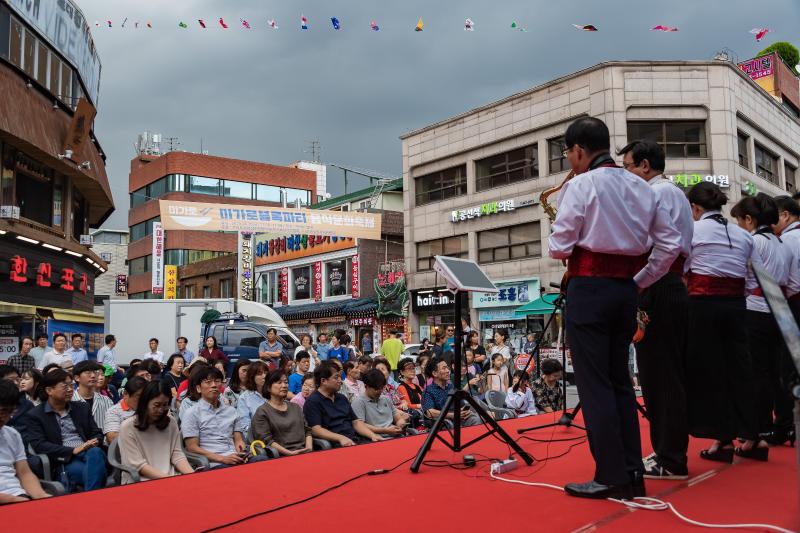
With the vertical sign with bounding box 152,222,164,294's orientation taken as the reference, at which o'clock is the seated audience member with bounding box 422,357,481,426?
The seated audience member is roughly at 12 o'clock from the vertical sign.

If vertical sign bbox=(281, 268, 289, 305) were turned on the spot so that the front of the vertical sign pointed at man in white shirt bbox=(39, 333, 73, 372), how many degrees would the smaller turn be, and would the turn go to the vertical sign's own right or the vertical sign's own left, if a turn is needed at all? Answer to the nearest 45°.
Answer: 0° — it already faces them

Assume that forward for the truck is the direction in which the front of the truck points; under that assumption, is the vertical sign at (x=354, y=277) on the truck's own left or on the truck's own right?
on the truck's own left

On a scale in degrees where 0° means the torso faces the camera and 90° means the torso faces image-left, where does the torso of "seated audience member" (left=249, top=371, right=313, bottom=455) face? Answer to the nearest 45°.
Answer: approximately 315°

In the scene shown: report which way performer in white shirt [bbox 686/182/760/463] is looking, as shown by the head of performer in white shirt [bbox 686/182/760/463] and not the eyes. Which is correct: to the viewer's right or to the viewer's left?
to the viewer's left

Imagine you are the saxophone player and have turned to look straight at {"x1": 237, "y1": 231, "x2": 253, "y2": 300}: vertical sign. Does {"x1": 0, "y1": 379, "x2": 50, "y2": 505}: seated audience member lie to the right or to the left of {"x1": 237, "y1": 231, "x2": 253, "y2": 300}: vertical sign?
left

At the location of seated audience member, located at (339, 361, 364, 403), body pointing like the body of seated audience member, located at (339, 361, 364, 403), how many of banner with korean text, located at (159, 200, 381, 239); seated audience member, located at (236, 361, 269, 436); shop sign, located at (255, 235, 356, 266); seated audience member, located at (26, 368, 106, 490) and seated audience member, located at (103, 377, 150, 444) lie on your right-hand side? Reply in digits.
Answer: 3

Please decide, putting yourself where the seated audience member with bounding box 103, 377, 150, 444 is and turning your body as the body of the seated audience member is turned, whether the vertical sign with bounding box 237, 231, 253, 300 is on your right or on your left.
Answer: on your left

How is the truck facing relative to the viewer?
to the viewer's right

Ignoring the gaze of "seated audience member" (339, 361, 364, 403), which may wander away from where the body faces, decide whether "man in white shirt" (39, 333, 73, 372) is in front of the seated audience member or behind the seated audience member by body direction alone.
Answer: behind
